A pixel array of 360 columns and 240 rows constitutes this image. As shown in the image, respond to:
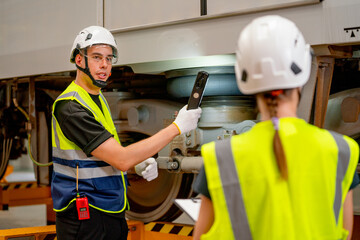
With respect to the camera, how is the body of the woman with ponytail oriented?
away from the camera

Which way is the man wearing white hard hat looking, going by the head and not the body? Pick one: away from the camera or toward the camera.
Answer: toward the camera

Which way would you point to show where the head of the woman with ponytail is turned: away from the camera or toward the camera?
away from the camera

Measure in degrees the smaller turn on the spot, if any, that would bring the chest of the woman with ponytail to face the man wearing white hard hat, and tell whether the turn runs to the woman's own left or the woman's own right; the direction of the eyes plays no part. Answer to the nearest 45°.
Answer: approximately 45° to the woman's own left
